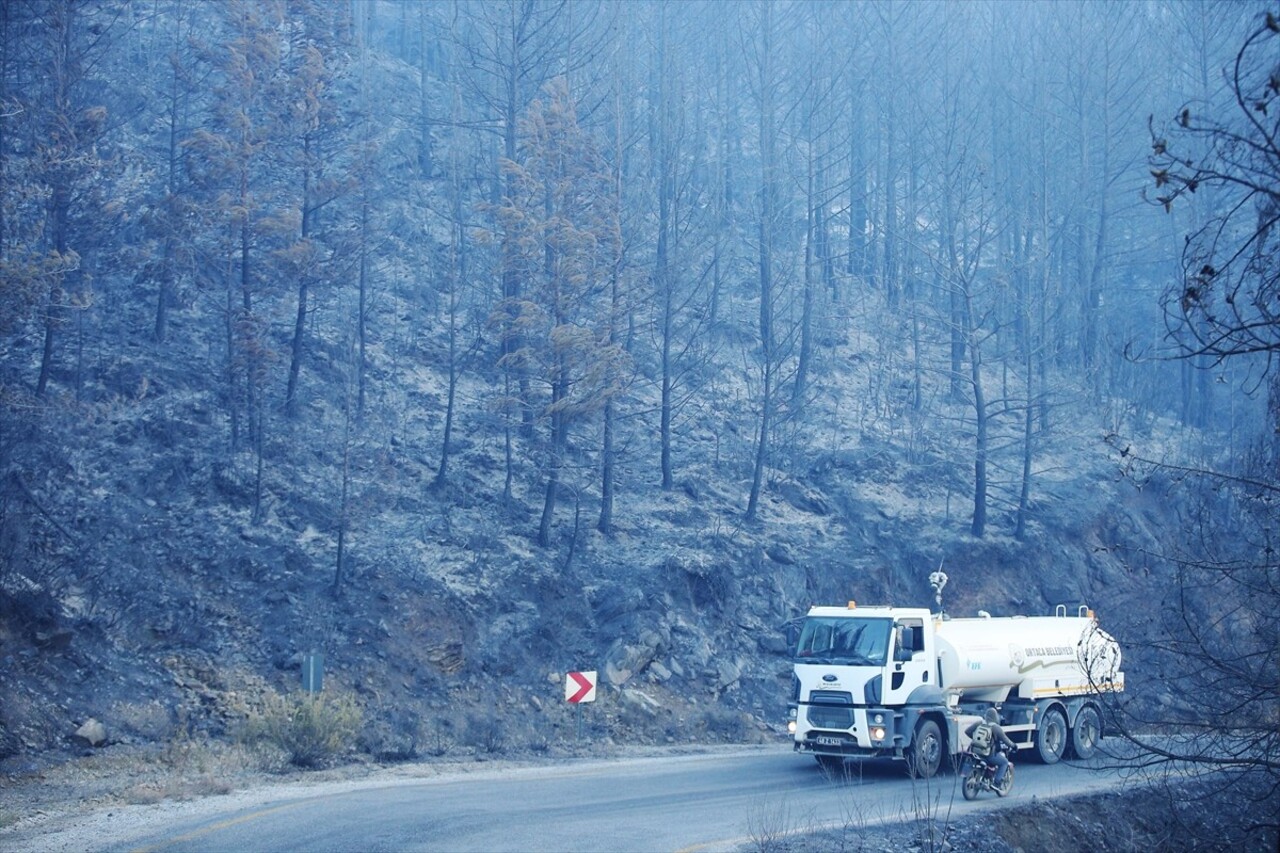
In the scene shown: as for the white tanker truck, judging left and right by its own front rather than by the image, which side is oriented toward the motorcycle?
left

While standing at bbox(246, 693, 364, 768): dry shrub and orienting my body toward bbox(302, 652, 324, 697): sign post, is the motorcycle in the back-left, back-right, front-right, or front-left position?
back-right

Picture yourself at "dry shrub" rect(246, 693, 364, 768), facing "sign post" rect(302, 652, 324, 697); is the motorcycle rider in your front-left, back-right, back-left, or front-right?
back-right
